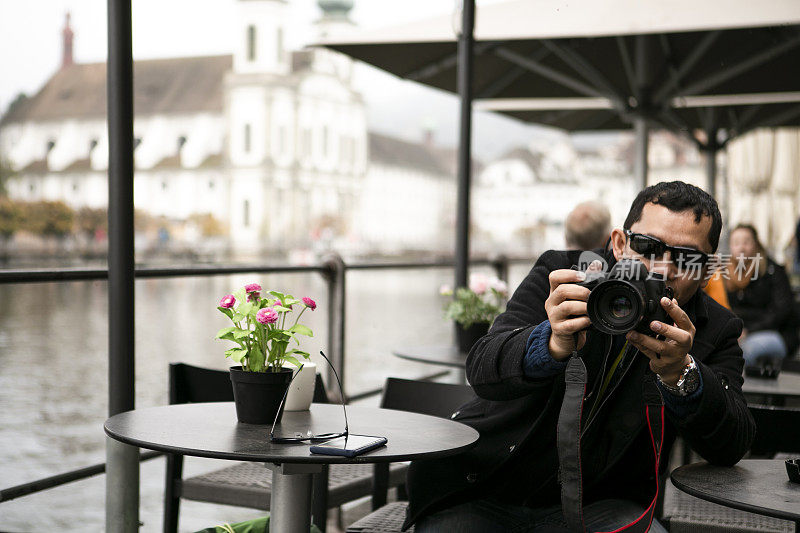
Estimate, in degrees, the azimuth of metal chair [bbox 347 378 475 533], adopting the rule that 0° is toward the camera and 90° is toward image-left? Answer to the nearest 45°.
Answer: approximately 45°

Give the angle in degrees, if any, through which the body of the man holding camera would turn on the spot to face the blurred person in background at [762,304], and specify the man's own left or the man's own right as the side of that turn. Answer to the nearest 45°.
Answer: approximately 180°

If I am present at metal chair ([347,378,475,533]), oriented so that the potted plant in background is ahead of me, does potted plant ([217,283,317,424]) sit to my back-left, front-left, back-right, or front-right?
back-left

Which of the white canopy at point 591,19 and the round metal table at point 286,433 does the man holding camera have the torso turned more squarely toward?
the round metal table

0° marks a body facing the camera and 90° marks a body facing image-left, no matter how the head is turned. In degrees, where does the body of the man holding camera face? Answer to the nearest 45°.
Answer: approximately 0°

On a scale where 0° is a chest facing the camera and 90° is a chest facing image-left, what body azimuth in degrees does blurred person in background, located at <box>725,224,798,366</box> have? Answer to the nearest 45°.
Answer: approximately 45°

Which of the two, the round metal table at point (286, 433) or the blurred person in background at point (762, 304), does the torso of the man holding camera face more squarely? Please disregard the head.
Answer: the round metal table

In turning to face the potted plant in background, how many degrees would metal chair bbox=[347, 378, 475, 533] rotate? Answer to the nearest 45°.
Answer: approximately 135° to its right
